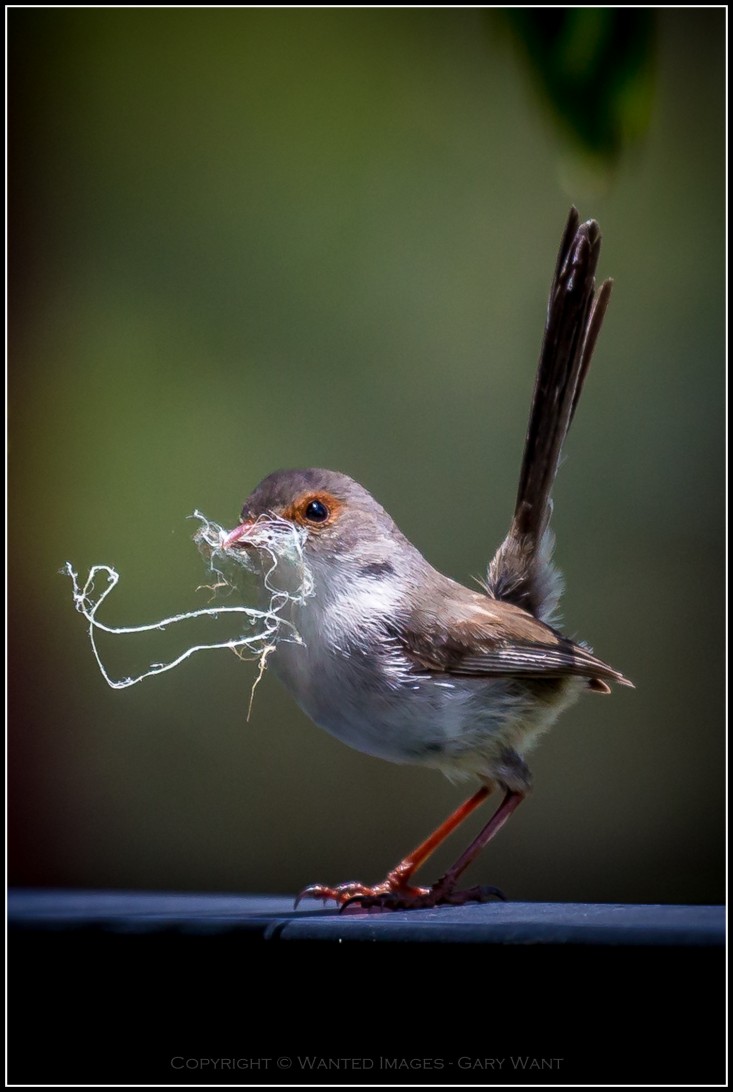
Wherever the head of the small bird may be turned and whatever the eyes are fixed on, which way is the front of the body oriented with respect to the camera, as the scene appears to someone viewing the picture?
to the viewer's left
